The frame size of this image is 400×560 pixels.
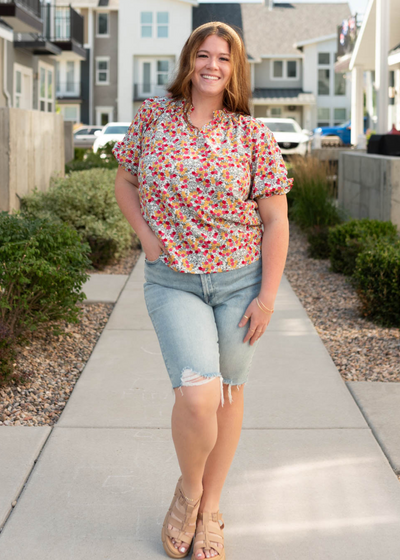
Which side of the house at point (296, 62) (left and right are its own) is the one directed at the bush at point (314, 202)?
front

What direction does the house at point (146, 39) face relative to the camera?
toward the camera

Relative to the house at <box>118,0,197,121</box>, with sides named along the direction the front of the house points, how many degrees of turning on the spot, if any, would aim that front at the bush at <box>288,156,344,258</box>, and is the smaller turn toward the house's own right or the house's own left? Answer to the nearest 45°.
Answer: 0° — it already faces it

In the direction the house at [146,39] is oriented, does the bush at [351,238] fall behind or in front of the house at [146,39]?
in front

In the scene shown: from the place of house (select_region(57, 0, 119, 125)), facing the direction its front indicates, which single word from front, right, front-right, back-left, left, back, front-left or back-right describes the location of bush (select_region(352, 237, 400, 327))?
front

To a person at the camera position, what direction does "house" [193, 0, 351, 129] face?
facing the viewer

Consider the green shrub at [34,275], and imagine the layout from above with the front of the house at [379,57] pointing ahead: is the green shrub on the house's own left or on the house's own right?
on the house's own left

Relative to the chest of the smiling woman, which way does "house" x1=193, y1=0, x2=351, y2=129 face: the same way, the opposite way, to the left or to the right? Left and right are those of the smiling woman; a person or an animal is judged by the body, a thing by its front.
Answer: the same way

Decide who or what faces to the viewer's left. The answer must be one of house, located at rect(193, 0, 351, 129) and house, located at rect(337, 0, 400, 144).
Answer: house, located at rect(337, 0, 400, 144)

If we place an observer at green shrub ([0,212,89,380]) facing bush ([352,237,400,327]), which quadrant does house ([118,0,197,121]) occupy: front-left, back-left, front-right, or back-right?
front-left

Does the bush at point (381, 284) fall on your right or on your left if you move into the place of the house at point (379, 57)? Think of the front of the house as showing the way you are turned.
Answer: on your left

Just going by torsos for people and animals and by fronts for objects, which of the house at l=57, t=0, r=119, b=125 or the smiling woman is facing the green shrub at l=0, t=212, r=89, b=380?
the house

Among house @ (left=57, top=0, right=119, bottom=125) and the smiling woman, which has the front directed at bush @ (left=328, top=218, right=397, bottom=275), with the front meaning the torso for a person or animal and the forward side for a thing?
the house

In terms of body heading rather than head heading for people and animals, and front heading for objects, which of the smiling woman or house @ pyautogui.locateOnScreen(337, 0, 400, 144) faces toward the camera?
the smiling woman

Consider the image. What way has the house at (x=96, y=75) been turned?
toward the camera

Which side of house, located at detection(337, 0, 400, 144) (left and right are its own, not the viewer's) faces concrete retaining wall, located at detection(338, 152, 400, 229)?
left

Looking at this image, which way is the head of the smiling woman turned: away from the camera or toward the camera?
toward the camera

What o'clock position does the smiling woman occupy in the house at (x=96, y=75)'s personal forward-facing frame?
The smiling woman is roughly at 12 o'clock from the house.

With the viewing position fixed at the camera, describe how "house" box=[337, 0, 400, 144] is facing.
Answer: facing to the left of the viewer

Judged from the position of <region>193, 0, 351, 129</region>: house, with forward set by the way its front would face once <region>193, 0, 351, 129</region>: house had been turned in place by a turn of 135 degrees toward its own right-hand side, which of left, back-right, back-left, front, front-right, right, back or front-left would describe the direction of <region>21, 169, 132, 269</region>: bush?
back-left
